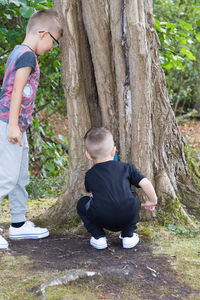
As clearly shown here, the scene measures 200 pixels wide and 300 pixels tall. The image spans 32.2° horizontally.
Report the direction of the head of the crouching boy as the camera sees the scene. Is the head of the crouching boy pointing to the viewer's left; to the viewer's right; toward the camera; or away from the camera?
away from the camera

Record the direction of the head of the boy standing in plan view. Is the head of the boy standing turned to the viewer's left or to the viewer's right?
to the viewer's right

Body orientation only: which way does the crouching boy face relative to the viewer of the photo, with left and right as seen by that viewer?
facing away from the viewer

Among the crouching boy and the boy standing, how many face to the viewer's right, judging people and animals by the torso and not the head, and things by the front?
1

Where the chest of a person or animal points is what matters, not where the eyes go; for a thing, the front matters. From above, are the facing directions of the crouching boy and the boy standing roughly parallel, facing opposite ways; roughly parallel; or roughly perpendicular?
roughly perpendicular

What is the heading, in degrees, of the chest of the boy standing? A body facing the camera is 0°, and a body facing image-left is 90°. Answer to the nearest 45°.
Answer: approximately 270°

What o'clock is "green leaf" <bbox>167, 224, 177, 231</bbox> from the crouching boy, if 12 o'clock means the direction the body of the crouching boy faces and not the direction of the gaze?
The green leaf is roughly at 2 o'clock from the crouching boy.
